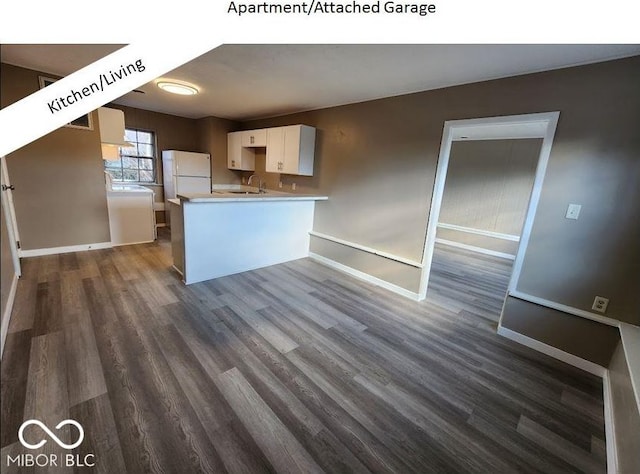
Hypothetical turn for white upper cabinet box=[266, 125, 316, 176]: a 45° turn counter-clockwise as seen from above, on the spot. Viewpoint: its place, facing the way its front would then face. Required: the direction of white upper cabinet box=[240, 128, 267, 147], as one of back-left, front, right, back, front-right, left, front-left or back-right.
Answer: back-right

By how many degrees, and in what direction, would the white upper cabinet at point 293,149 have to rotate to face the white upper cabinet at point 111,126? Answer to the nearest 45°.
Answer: approximately 45° to its right

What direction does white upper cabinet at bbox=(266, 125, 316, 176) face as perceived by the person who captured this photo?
facing the viewer and to the left of the viewer

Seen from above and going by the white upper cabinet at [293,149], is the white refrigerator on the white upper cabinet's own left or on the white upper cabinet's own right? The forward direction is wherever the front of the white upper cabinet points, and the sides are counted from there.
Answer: on the white upper cabinet's own right

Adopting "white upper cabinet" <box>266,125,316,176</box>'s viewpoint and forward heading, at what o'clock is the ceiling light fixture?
The ceiling light fixture is roughly at 1 o'clock from the white upper cabinet.

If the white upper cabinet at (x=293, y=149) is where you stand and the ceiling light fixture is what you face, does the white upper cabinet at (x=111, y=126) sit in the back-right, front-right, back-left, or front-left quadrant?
front-right
